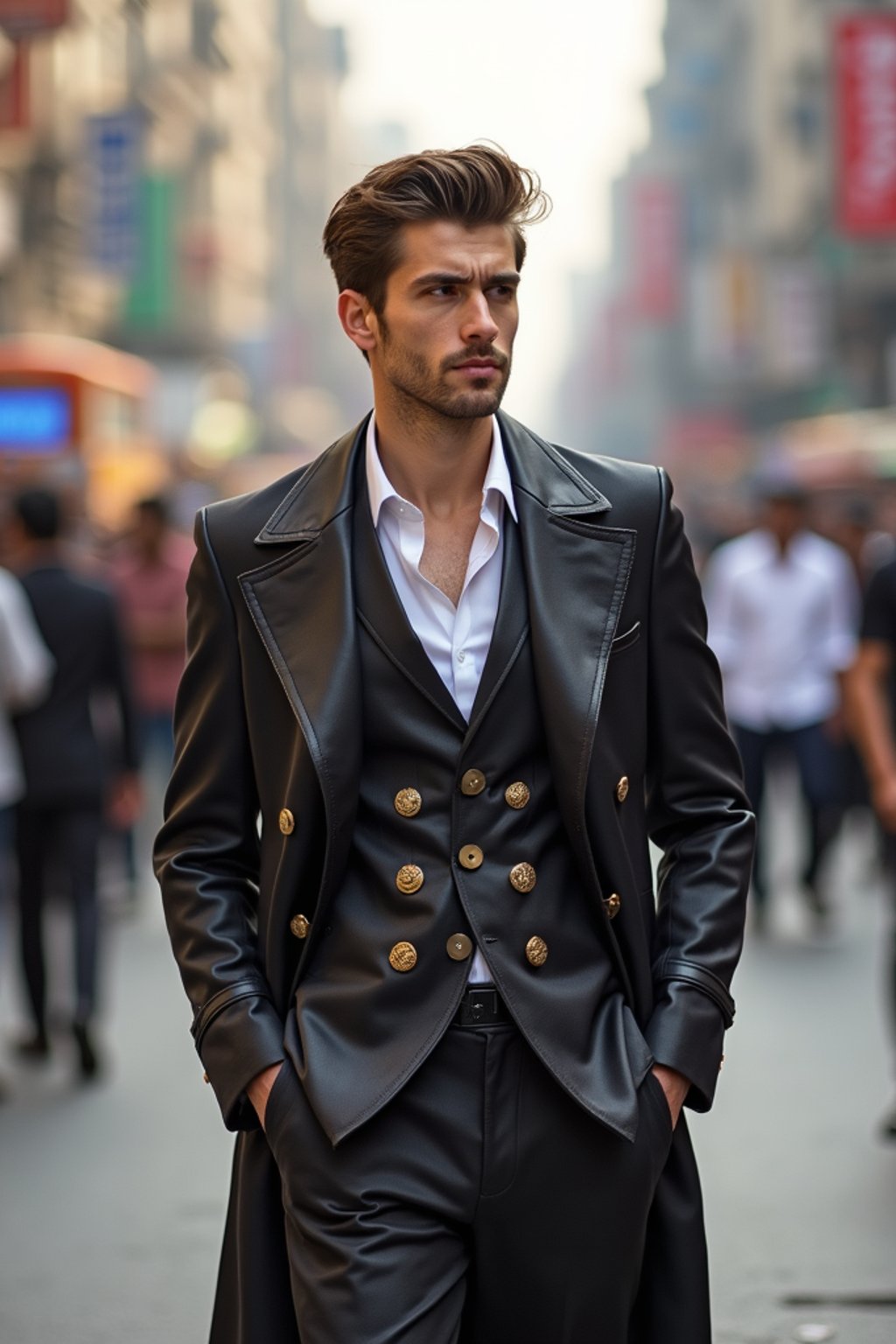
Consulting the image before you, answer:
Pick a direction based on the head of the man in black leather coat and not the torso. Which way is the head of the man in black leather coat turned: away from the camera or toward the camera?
toward the camera

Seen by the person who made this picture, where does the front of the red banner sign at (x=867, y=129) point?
facing the viewer

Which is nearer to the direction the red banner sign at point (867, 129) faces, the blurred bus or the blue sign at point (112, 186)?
the blurred bus

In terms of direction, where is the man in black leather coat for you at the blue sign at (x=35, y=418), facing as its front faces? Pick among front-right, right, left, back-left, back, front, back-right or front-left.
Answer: front

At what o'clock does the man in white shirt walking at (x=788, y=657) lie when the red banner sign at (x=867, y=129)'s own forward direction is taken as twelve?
The man in white shirt walking is roughly at 12 o'clock from the red banner sign.

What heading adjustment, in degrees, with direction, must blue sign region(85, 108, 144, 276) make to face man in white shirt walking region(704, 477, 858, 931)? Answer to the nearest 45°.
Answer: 0° — it already faces them

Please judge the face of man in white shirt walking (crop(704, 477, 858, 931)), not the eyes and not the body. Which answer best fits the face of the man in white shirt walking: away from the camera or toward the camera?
toward the camera

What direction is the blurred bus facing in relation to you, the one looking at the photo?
facing the viewer and to the right of the viewer

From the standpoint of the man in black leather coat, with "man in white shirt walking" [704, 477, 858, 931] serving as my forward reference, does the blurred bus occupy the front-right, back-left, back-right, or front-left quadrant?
front-left

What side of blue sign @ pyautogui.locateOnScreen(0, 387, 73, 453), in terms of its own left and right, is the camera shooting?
front

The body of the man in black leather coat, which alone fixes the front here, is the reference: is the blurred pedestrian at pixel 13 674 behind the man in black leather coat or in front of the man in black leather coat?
behind
